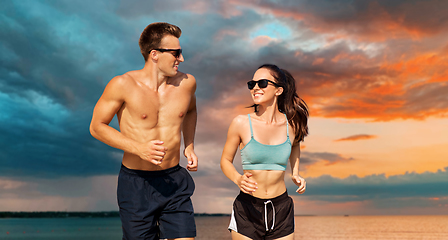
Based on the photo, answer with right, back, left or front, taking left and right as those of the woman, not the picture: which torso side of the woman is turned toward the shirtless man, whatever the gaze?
right

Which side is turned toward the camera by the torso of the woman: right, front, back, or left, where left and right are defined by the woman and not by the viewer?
front

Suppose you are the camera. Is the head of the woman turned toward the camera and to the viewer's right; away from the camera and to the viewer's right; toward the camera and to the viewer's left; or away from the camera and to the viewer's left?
toward the camera and to the viewer's left

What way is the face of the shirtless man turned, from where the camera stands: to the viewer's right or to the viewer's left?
to the viewer's right
